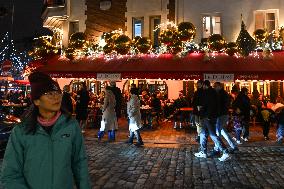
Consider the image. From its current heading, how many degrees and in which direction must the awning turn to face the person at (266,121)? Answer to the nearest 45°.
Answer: approximately 45° to its left

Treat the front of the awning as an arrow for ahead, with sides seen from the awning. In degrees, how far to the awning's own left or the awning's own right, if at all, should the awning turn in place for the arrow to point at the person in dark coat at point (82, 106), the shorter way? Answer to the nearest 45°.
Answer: approximately 45° to the awning's own right

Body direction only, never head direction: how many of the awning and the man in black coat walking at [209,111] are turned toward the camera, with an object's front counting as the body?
1

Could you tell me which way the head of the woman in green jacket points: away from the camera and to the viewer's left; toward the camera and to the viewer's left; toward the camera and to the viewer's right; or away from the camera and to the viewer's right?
toward the camera and to the viewer's right

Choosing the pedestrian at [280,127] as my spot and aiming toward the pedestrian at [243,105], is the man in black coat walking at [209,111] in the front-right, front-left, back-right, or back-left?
front-left

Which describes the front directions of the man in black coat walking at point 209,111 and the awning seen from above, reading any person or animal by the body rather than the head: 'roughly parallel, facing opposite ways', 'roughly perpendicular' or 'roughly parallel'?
roughly perpendicular

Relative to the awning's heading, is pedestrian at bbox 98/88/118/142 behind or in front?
in front

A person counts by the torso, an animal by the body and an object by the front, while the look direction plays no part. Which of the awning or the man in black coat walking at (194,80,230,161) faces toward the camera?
the awning

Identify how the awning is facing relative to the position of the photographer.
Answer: facing the viewer

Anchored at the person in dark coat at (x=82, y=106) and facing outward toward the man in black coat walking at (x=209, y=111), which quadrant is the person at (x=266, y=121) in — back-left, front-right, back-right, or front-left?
front-left

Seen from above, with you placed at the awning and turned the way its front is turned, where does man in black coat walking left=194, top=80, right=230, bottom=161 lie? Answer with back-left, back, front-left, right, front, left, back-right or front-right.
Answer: front
